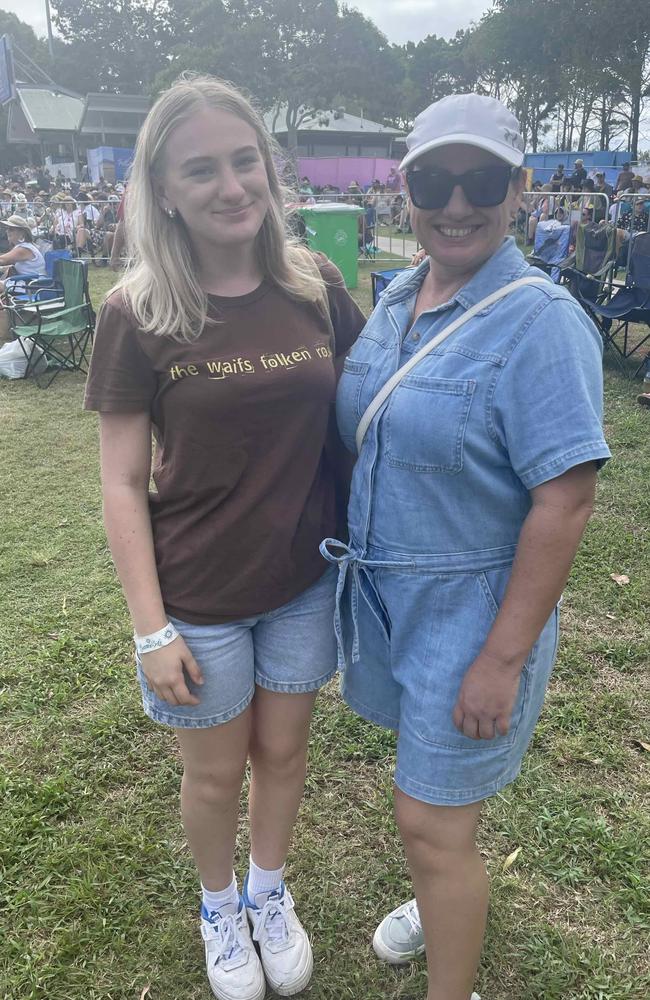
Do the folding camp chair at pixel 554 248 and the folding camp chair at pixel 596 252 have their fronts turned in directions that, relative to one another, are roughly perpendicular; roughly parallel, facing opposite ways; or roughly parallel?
roughly parallel

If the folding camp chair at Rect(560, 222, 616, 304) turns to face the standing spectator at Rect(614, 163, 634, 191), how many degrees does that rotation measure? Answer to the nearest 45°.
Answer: approximately 135° to its right
